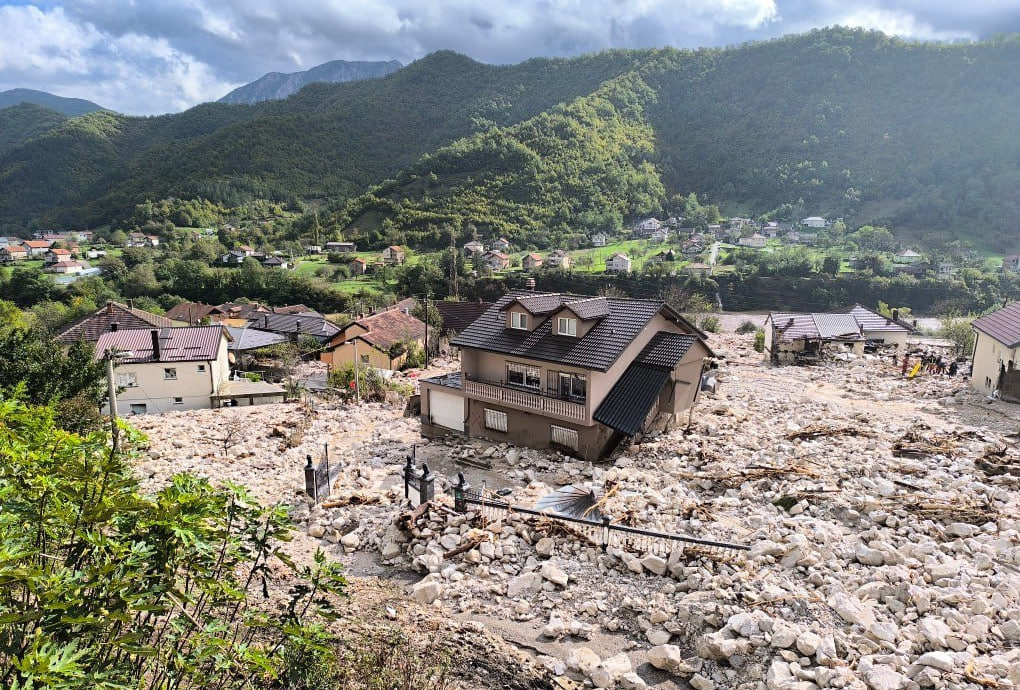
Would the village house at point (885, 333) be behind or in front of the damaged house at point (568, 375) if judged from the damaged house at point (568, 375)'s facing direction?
behind

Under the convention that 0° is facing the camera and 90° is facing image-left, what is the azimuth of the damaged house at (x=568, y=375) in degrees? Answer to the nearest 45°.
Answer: approximately 45°

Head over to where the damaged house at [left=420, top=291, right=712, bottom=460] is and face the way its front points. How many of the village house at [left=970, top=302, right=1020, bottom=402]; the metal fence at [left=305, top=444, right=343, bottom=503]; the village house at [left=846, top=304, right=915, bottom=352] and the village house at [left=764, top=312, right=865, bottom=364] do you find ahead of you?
1

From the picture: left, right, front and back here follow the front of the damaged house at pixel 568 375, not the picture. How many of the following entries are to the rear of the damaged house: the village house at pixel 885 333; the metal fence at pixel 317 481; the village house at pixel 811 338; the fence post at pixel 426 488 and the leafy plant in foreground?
2

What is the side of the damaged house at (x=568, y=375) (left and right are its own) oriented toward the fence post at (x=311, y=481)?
front

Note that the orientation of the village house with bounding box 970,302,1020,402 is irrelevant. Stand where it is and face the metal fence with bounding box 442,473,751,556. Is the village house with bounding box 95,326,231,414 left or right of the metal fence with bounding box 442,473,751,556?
right

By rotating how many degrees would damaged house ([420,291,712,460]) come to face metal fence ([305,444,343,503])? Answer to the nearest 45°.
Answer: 0° — it already faces it

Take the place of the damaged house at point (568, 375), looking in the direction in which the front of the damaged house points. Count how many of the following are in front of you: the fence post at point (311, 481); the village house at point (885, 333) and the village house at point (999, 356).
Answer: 1

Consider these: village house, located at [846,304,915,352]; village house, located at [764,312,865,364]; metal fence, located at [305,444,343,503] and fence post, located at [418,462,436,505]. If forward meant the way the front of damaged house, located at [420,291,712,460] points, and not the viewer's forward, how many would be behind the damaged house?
2

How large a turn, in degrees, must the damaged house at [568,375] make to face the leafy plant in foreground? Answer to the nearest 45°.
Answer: approximately 45° to its left

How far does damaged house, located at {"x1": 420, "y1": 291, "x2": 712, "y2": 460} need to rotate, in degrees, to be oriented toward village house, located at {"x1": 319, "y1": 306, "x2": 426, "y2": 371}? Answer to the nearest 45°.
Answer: approximately 90° to its right

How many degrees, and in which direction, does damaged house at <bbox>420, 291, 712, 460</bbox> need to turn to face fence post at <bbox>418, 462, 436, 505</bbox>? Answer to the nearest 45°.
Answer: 0° — it already faces it

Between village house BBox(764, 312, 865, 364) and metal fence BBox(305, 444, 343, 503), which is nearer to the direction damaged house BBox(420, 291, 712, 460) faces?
the metal fence

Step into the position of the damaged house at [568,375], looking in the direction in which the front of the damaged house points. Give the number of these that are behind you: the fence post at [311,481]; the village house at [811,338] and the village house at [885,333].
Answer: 2
